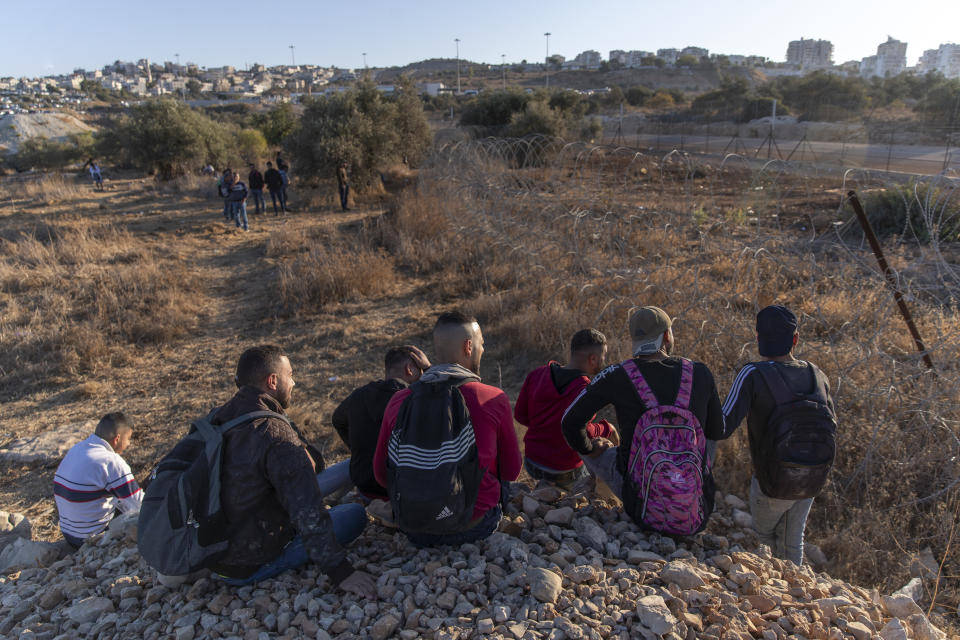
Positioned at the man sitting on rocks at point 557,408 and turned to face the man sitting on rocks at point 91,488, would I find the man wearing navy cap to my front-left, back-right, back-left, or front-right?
back-left

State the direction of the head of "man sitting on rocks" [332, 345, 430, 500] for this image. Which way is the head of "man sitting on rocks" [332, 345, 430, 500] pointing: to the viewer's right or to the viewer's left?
to the viewer's right

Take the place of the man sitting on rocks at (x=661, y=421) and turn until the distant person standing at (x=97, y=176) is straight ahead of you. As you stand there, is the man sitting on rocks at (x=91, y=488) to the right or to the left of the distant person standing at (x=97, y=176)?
left

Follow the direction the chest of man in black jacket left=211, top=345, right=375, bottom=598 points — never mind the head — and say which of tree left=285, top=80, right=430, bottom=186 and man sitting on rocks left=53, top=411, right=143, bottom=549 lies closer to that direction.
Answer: the tree

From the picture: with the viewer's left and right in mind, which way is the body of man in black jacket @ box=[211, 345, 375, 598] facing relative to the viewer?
facing away from the viewer and to the right of the viewer

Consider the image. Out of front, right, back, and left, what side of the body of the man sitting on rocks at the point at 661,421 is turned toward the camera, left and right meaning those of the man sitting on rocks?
back

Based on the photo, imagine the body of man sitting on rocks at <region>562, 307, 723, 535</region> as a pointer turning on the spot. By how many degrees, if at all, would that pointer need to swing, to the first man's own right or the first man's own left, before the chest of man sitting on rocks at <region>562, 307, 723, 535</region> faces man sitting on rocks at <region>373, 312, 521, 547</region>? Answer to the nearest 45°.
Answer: approximately 135° to the first man's own left

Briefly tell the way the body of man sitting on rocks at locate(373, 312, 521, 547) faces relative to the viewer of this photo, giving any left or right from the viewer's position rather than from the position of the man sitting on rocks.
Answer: facing away from the viewer and to the right of the viewer

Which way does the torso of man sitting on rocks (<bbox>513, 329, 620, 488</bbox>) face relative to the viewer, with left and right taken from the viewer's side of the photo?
facing away from the viewer and to the right of the viewer
